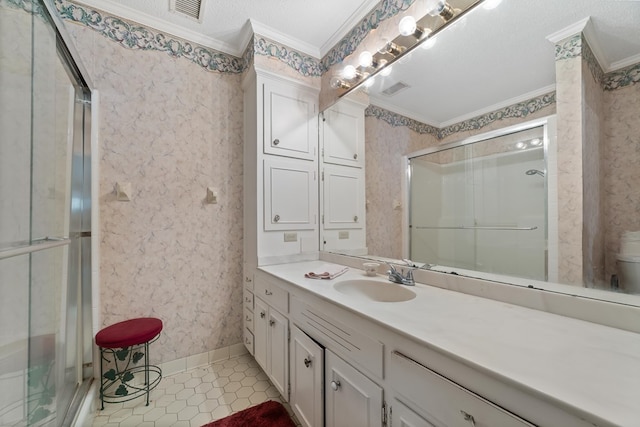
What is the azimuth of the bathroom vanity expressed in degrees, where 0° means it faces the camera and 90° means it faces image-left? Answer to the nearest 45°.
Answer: approximately 45°

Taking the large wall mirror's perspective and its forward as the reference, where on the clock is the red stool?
The red stool is roughly at 1 o'clock from the large wall mirror.

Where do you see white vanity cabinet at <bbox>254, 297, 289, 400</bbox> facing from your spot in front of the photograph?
facing the viewer and to the left of the viewer

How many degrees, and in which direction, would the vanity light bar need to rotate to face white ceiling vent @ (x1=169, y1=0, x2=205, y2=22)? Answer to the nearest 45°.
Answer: approximately 45° to its right

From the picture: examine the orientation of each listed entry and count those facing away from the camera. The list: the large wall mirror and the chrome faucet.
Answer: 0

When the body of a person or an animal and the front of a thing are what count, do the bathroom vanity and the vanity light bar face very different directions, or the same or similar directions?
same or similar directions
